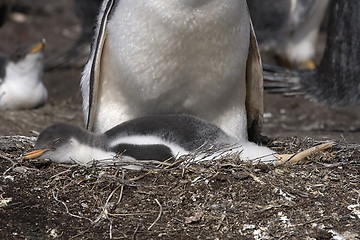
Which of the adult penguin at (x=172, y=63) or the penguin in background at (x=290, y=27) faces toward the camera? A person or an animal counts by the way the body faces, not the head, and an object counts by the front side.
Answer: the adult penguin

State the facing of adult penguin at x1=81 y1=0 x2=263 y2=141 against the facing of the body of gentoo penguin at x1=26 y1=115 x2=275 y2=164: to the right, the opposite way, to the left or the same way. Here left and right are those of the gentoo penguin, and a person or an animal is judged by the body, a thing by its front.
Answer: to the left

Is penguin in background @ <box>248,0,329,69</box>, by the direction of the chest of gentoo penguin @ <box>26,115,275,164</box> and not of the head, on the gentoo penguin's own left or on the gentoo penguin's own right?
on the gentoo penguin's own right

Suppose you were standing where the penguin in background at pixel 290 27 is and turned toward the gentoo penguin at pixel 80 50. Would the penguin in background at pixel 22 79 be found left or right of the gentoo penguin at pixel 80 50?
left

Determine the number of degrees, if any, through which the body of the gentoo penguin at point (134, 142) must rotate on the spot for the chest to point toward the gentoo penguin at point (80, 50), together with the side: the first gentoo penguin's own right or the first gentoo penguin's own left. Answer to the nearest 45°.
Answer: approximately 90° to the first gentoo penguin's own right

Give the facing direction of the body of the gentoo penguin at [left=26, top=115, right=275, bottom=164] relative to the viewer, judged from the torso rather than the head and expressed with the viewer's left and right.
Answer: facing to the left of the viewer

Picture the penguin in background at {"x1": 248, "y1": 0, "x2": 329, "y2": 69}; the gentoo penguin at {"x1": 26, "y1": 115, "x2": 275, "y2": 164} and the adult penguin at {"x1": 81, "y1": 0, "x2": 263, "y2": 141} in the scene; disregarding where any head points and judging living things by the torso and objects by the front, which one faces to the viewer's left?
the gentoo penguin

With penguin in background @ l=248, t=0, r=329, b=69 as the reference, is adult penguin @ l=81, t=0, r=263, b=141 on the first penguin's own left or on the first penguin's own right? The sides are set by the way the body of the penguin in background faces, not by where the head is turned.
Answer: on the first penguin's own right

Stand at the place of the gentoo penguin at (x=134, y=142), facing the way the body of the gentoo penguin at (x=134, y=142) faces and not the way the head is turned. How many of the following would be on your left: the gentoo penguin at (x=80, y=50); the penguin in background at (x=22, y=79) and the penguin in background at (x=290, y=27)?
0

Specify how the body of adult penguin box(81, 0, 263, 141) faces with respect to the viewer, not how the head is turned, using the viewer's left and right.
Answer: facing the viewer

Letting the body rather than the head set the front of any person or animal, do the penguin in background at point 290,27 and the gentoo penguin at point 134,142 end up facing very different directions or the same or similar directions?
very different directions
